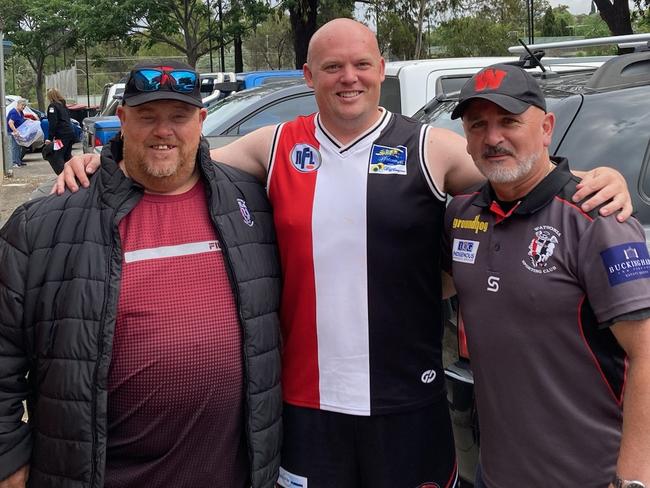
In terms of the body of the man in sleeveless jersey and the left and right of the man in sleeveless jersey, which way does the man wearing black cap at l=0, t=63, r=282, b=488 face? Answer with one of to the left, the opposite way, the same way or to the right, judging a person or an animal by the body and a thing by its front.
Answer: the same way

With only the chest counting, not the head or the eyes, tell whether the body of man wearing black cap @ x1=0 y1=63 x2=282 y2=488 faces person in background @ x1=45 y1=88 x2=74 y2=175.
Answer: no

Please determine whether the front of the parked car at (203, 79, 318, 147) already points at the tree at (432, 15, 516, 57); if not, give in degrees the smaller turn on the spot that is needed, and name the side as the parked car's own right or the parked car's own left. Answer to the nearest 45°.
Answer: approximately 135° to the parked car's own right

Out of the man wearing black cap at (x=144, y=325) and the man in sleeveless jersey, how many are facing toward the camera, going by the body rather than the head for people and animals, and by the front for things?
2

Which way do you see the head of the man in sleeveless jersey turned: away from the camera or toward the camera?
toward the camera

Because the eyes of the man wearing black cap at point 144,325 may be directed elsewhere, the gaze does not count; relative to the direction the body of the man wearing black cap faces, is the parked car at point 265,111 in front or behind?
behind

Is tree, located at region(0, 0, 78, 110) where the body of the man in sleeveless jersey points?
no

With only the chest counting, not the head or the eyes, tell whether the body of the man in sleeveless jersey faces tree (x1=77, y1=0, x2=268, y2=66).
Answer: no

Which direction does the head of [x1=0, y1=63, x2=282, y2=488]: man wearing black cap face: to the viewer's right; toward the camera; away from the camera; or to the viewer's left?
toward the camera

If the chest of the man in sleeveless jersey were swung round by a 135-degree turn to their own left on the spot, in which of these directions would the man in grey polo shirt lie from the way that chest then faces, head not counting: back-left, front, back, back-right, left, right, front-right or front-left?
right

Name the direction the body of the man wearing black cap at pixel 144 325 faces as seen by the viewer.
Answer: toward the camera

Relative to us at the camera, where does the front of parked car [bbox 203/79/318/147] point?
facing the viewer and to the left of the viewer

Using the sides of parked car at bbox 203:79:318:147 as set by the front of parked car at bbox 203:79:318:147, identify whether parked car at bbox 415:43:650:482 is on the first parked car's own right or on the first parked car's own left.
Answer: on the first parked car's own left

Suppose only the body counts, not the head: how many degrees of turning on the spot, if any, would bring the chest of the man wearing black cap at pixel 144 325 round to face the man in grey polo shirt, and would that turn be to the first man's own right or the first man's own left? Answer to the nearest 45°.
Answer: approximately 45° to the first man's own left

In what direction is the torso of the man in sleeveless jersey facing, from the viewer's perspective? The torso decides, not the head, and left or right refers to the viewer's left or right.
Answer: facing the viewer

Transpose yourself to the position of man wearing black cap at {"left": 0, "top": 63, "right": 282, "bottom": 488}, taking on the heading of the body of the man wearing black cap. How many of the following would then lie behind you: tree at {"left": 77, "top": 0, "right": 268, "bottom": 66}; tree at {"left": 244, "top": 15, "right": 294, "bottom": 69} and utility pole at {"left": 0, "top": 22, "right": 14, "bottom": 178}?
3

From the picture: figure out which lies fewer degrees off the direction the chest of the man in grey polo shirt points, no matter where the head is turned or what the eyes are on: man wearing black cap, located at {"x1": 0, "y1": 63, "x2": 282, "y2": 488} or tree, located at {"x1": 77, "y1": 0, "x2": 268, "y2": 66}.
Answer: the man wearing black cap

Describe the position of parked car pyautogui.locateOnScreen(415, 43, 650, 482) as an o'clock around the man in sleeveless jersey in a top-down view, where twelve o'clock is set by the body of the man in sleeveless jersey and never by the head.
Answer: The parked car is roughly at 8 o'clock from the man in sleeveless jersey.
